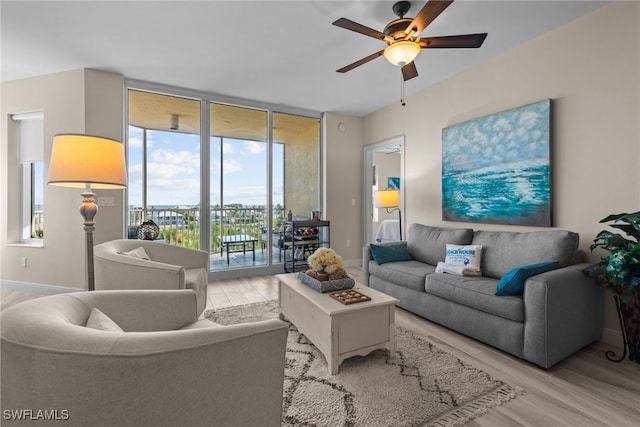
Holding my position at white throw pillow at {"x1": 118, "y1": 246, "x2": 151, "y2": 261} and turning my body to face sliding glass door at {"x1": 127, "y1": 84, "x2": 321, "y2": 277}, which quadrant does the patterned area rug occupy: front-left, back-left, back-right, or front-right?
back-right

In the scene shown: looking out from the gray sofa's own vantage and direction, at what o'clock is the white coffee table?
The white coffee table is roughly at 12 o'clock from the gray sofa.

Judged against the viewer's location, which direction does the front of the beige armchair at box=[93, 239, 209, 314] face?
facing to the right of the viewer

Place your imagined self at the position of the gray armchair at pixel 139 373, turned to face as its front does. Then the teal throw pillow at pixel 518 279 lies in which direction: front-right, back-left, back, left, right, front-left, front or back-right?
front-right

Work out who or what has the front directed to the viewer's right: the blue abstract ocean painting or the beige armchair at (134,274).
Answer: the beige armchair

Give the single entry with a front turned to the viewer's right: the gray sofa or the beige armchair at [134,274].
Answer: the beige armchair

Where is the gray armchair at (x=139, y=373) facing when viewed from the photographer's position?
facing away from the viewer and to the right of the viewer

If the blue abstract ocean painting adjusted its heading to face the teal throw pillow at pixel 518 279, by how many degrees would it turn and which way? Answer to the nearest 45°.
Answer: approximately 45° to its left
